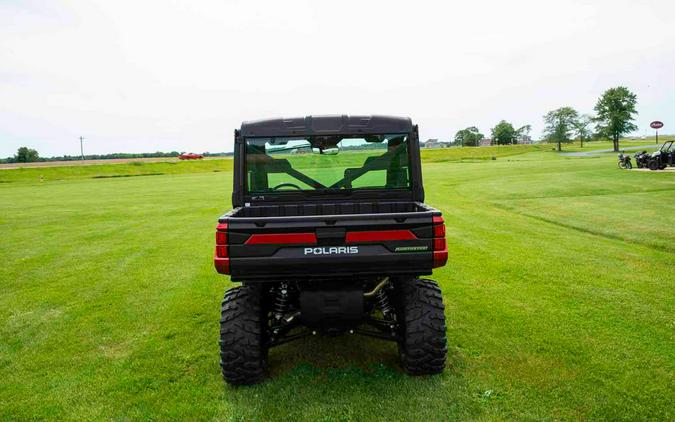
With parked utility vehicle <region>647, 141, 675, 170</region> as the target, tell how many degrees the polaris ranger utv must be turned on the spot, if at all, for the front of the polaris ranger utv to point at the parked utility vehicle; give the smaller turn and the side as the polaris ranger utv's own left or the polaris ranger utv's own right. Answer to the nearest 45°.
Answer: approximately 45° to the polaris ranger utv's own right

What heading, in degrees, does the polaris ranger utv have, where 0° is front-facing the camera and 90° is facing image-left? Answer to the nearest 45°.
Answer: approximately 180°
